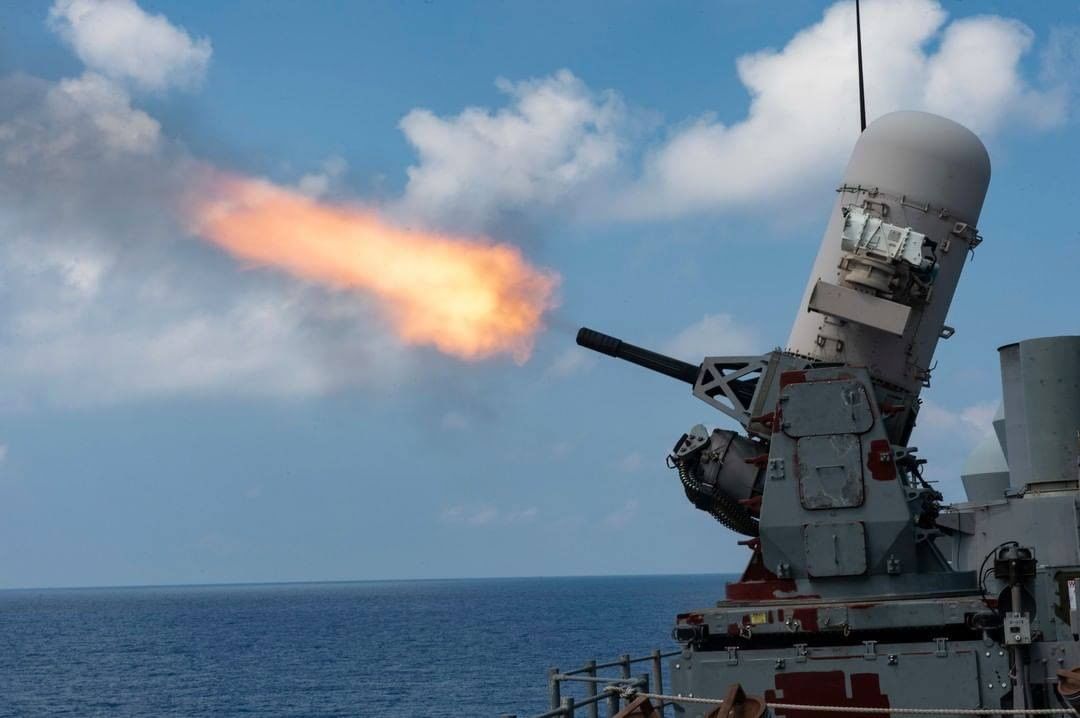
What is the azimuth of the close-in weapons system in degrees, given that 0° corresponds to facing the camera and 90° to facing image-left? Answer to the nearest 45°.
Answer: approximately 90°
